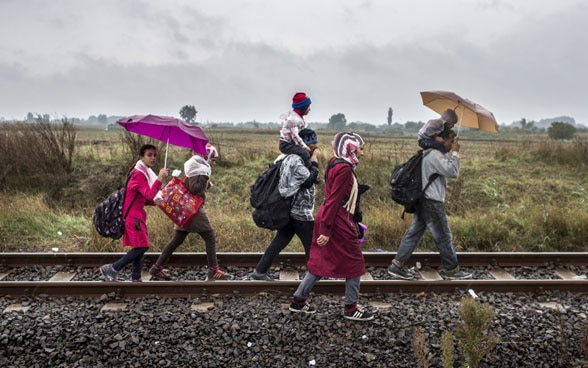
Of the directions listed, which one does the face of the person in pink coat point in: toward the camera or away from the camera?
toward the camera

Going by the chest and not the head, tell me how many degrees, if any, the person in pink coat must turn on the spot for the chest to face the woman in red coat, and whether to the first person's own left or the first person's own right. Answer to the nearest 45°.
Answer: approximately 45° to the first person's own right

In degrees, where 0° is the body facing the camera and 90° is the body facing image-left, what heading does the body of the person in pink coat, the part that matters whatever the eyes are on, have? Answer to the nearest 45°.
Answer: approximately 270°

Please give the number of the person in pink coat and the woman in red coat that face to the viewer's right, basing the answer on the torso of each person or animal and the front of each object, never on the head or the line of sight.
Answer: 2

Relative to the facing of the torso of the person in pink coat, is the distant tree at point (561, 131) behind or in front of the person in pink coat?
in front

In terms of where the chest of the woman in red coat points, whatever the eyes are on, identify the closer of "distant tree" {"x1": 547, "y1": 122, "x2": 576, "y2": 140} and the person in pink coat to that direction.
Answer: the distant tree

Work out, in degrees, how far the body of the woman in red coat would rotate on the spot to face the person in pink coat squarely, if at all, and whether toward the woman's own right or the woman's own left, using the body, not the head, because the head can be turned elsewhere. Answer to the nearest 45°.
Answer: approximately 180°

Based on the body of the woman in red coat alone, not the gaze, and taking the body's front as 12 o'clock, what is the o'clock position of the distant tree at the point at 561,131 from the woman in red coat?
The distant tree is roughly at 10 o'clock from the woman in red coat.

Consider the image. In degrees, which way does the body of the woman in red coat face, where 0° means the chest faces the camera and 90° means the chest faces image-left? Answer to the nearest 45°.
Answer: approximately 270°
